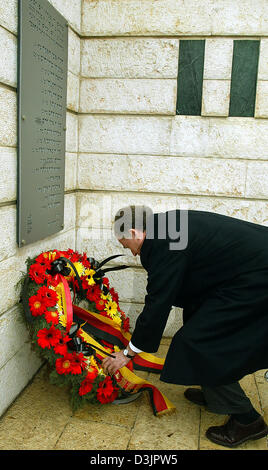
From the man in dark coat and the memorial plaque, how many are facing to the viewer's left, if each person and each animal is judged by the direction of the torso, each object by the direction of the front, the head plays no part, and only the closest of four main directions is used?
1

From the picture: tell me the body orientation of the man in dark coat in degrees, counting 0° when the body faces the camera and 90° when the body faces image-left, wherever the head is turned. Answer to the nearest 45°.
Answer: approximately 90°

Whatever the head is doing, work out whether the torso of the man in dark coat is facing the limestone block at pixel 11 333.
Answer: yes

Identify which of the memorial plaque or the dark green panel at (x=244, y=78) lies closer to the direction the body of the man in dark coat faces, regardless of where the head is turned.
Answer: the memorial plaque

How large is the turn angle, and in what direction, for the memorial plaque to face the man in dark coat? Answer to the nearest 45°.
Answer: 0° — it already faces them

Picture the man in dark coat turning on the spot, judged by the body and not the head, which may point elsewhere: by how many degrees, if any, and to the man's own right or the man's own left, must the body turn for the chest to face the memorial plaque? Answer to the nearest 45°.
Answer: approximately 45° to the man's own right

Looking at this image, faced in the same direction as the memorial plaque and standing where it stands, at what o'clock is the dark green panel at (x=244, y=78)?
The dark green panel is roughly at 10 o'clock from the memorial plaque.

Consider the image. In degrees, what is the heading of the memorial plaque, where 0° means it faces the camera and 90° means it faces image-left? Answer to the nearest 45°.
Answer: approximately 315°

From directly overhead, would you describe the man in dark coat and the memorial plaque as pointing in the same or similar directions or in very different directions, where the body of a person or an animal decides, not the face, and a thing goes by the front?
very different directions
